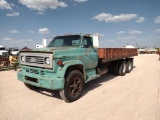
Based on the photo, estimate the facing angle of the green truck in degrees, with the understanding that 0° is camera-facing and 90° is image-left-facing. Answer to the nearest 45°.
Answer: approximately 45°
